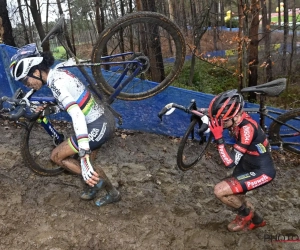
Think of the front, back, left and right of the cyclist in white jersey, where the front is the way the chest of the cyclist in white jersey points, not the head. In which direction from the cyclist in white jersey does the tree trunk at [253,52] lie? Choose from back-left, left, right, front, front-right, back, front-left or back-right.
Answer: back-right

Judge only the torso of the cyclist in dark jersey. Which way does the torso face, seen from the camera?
to the viewer's left

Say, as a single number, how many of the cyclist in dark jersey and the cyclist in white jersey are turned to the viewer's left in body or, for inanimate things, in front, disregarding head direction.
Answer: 2

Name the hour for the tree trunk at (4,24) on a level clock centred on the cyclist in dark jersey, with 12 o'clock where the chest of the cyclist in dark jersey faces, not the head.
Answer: The tree trunk is roughly at 1 o'clock from the cyclist in dark jersey.

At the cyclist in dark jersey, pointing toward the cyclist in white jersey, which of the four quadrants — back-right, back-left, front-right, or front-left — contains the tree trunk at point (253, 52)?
back-right

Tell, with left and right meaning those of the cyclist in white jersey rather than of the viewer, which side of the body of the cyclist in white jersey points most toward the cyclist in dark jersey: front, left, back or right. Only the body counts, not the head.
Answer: back

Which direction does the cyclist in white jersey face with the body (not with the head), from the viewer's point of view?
to the viewer's left
